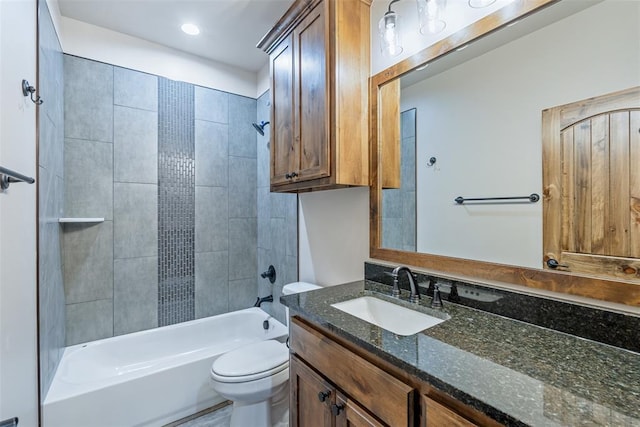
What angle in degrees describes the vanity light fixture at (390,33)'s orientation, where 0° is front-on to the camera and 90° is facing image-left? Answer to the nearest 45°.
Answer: approximately 45°

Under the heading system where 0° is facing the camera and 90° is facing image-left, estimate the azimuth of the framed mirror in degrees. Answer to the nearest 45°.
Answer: approximately 45°

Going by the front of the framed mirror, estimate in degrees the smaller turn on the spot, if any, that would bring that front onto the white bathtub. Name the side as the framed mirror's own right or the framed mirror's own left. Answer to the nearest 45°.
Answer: approximately 45° to the framed mirror's own right

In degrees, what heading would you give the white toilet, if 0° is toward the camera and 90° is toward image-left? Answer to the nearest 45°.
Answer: approximately 45°

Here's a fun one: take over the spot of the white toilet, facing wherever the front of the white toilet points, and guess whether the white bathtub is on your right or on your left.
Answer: on your right

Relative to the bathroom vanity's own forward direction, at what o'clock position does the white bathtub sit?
The white bathtub is roughly at 2 o'clock from the bathroom vanity.

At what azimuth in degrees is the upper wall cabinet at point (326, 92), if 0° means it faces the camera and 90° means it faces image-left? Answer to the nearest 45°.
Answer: approximately 45°
